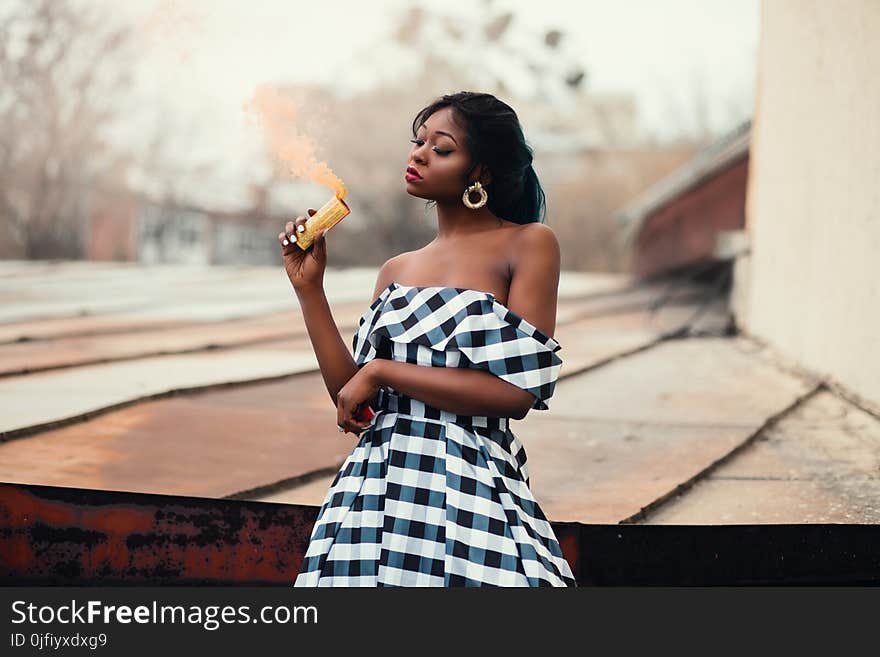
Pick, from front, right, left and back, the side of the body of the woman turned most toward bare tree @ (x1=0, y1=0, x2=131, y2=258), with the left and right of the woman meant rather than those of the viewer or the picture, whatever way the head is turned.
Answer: right

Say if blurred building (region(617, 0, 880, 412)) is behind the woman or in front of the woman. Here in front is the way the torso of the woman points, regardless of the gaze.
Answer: behind

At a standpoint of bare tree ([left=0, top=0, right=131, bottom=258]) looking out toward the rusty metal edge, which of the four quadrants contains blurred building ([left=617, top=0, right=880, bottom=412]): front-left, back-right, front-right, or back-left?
front-left

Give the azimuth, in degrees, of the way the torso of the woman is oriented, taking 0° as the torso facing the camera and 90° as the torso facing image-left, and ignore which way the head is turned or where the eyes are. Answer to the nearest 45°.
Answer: approximately 45°
